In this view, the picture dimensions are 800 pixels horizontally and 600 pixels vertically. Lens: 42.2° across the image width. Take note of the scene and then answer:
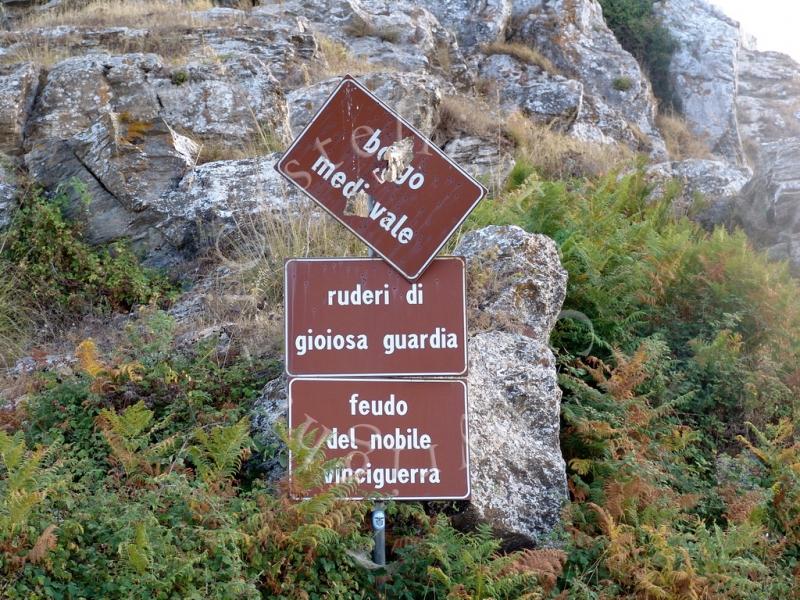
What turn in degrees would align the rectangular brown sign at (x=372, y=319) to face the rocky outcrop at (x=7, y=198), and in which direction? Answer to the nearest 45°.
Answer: approximately 135° to its right

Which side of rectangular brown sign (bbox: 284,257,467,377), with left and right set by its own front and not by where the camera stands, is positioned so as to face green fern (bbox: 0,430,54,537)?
right

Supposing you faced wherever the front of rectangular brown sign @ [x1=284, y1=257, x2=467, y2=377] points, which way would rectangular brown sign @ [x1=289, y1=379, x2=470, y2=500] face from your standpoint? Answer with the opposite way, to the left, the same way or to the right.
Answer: the same way

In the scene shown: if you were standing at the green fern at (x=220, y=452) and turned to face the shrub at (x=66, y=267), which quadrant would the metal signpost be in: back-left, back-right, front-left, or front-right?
back-right

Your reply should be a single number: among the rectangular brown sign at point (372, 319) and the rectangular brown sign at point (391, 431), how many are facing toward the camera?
2

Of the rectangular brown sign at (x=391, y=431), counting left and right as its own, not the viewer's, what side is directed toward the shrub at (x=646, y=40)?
back

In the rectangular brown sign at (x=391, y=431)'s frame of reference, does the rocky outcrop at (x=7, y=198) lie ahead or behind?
behind

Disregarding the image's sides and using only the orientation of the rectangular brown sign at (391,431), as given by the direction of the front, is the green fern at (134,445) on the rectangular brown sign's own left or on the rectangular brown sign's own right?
on the rectangular brown sign's own right

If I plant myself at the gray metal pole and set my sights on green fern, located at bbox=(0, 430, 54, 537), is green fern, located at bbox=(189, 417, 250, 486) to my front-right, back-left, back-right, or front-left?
front-right

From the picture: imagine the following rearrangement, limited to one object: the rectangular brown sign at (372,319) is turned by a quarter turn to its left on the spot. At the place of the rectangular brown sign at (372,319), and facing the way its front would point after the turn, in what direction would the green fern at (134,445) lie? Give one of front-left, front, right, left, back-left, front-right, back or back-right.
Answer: back

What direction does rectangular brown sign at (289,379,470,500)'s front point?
toward the camera

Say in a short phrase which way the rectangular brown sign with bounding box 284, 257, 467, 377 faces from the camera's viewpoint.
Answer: facing the viewer

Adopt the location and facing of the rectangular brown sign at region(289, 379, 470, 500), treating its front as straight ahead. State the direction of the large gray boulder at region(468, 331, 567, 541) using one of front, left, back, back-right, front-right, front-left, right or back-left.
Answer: back-left
